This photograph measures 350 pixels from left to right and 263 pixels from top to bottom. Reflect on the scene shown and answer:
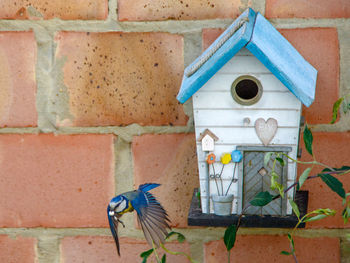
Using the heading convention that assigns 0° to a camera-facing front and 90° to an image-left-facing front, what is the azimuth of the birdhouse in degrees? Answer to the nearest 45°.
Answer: approximately 0°

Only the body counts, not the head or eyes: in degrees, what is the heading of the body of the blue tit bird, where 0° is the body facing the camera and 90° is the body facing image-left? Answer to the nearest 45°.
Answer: approximately 45°
